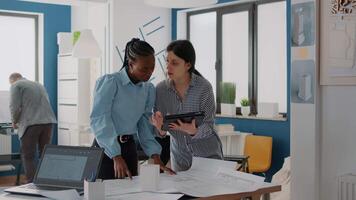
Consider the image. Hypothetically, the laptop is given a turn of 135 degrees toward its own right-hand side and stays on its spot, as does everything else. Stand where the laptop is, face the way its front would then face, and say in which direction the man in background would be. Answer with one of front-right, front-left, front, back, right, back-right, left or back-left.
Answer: front

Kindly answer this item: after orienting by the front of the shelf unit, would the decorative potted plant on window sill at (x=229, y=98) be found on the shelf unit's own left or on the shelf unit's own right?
on the shelf unit's own left

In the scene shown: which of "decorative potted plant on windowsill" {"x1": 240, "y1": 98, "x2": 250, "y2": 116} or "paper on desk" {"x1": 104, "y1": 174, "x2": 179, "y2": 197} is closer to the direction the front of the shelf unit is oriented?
the paper on desk

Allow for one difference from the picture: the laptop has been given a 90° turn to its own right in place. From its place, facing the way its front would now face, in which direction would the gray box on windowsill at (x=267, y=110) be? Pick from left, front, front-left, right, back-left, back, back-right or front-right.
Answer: right

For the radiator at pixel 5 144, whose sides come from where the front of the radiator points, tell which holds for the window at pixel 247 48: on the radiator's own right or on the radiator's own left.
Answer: on the radiator's own left

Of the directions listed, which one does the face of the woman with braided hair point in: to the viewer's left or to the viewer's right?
to the viewer's right

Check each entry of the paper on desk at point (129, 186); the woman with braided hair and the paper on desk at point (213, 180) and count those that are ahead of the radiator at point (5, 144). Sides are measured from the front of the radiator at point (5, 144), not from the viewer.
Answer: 3

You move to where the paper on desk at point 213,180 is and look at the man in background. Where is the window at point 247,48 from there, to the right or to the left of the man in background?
right

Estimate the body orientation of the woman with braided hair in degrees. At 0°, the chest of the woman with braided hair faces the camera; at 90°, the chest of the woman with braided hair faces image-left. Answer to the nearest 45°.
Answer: approximately 315°
